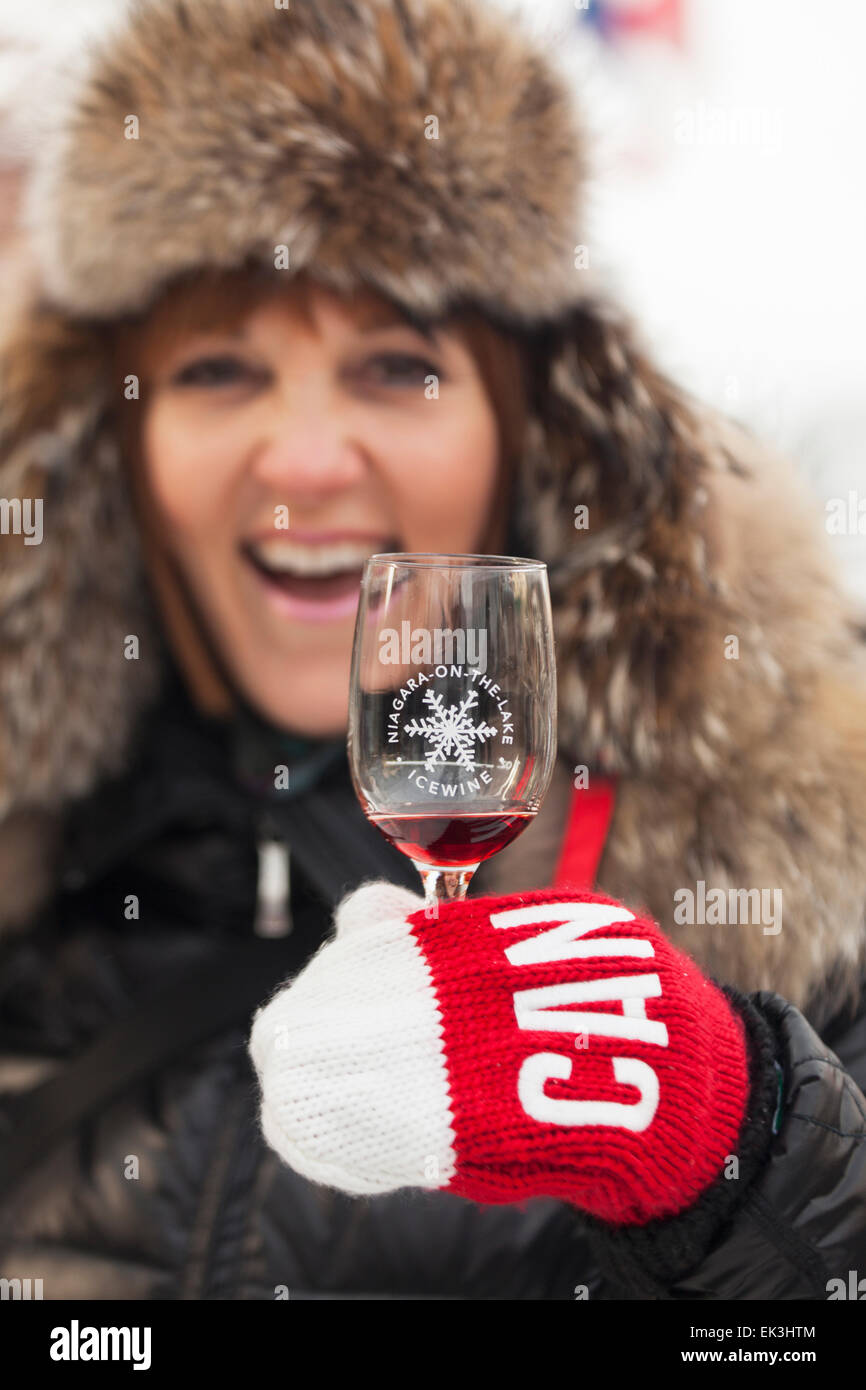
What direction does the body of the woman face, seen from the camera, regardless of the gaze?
toward the camera
